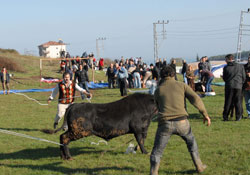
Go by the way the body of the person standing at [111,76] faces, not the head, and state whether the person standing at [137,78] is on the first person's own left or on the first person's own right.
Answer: on the first person's own left

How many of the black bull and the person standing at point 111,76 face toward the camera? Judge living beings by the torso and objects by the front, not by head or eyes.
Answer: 1

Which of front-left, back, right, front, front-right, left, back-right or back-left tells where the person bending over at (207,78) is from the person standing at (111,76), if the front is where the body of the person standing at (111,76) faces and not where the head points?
front-left

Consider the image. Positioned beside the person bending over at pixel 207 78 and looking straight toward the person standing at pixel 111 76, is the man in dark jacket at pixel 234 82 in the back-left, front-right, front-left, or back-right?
back-left

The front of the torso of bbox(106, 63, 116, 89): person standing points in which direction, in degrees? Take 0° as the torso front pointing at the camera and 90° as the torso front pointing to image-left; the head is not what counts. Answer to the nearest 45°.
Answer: approximately 0°

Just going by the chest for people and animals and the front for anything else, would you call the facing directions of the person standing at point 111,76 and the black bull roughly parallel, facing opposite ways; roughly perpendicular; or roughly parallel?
roughly perpendicular

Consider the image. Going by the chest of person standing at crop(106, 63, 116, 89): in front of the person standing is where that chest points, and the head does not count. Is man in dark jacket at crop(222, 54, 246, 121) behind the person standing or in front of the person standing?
in front
